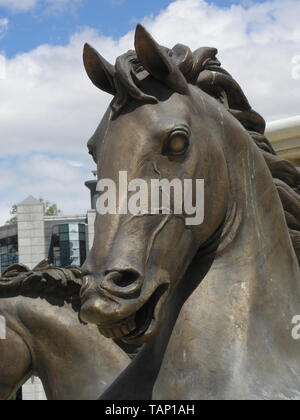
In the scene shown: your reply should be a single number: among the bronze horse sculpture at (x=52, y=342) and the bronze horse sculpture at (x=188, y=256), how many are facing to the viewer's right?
0

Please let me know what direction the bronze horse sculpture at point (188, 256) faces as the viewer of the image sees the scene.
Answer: facing the viewer and to the left of the viewer

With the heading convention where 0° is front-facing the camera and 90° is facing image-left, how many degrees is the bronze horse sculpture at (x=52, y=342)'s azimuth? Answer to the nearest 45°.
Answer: approximately 90°

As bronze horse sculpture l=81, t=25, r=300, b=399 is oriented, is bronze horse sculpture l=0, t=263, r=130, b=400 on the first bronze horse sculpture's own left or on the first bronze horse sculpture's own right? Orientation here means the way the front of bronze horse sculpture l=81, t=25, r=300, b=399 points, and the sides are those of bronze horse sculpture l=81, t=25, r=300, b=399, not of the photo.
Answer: on the first bronze horse sculpture's own right

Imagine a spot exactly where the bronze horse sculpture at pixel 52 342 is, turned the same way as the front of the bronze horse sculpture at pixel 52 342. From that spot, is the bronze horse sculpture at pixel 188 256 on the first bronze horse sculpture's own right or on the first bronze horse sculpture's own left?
on the first bronze horse sculpture's own left
